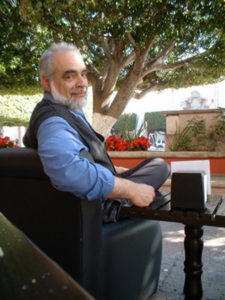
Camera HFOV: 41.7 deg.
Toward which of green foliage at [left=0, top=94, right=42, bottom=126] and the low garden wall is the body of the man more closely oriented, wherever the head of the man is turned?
the low garden wall

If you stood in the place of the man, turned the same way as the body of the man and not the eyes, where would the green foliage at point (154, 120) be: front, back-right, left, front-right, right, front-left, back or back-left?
left

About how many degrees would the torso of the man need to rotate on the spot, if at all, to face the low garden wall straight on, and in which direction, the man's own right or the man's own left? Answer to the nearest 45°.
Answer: approximately 90° to the man's own left

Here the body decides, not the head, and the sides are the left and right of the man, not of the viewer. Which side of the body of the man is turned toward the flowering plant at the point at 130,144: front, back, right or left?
left

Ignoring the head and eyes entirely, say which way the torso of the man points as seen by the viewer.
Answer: to the viewer's right

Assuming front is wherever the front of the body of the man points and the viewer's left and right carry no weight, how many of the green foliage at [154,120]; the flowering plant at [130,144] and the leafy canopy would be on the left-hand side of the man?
3

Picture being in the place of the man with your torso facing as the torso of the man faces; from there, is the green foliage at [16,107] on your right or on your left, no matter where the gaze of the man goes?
on your left

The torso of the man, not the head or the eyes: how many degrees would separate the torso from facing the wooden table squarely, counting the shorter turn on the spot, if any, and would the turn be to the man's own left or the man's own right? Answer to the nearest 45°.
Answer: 0° — they already face it

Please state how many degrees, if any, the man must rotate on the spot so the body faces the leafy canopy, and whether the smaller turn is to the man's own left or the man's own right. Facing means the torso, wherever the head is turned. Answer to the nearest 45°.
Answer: approximately 90° to the man's own left

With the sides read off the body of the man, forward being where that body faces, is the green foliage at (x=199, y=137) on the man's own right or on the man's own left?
on the man's own left
